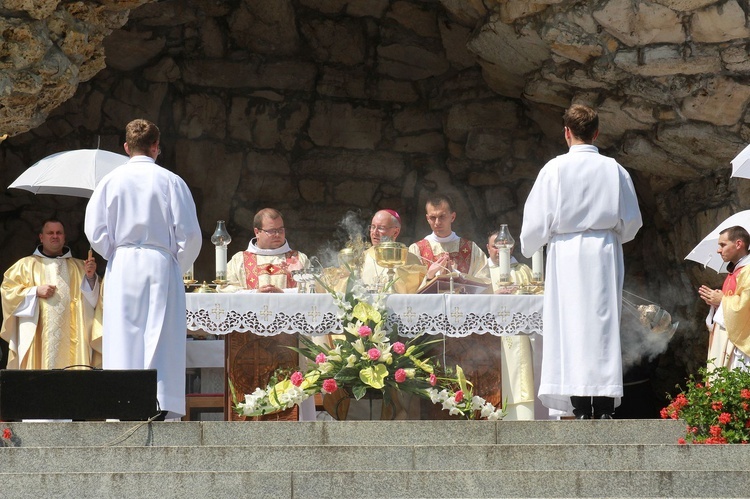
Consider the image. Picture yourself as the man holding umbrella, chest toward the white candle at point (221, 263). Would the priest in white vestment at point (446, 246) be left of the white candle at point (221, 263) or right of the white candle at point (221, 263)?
left

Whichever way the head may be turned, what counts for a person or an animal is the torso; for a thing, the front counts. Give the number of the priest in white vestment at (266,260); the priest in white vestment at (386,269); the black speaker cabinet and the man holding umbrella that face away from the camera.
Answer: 0

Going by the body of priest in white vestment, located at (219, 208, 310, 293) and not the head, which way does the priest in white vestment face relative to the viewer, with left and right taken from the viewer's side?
facing the viewer and to the right of the viewer

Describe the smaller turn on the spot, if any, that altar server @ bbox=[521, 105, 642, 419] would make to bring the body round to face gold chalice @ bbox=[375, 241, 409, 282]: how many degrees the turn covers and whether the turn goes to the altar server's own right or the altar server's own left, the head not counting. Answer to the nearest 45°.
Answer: approximately 45° to the altar server's own left

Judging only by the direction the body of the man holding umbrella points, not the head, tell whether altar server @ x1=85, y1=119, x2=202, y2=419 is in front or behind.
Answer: in front

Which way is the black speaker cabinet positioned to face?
toward the camera

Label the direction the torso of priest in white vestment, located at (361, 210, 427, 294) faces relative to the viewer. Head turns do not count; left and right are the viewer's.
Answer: facing the viewer and to the left of the viewer

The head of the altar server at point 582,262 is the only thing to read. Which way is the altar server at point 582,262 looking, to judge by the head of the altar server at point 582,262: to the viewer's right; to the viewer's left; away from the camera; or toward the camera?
away from the camera

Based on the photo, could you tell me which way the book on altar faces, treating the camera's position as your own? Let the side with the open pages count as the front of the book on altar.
facing away from the viewer

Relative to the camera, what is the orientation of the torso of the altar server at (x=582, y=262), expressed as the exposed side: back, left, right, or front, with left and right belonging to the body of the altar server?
back

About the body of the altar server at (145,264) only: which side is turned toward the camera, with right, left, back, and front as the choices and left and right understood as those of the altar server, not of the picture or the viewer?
back

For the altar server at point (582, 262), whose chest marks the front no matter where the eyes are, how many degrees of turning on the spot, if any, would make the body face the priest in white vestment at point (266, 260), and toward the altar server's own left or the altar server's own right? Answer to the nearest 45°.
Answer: approximately 45° to the altar server's own left

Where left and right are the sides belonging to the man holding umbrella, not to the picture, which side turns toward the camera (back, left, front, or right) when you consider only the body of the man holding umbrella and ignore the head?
front
